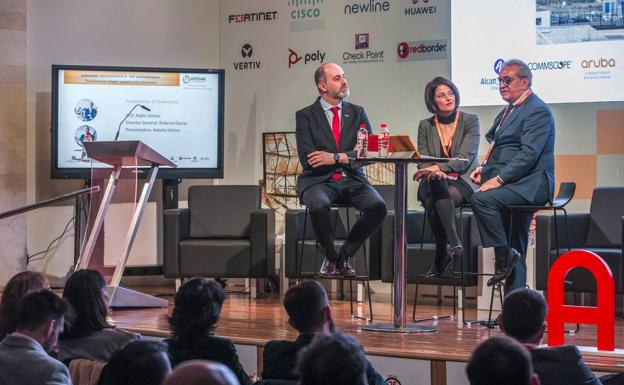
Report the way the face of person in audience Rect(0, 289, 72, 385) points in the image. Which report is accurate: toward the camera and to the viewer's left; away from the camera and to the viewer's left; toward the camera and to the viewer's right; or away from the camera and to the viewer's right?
away from the camera and to the viewer's right

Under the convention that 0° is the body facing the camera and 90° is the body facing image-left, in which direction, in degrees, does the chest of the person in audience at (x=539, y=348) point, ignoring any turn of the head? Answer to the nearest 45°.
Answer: approximately 180°

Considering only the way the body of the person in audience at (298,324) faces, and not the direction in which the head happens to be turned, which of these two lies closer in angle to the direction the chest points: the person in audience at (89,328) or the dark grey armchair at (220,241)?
the dark grey armchair

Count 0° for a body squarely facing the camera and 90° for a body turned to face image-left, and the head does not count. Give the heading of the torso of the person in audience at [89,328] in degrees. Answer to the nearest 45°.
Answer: approximately 225°

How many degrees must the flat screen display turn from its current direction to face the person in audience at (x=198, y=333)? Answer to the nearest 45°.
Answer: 0° — it already faces them
